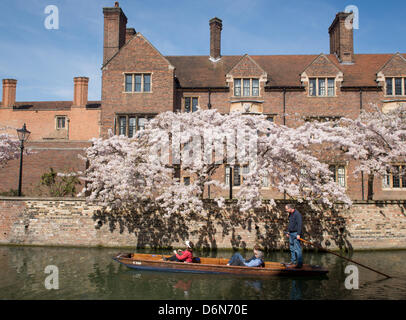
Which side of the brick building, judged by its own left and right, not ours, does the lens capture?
front

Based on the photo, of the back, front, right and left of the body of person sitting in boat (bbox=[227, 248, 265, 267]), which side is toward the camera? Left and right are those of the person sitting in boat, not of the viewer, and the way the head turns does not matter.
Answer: left

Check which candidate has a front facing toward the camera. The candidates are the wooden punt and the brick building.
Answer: the brick building

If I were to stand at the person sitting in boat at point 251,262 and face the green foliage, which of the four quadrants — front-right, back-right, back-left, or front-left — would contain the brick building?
front-right

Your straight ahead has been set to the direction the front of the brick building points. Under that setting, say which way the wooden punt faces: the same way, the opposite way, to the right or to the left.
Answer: to the right

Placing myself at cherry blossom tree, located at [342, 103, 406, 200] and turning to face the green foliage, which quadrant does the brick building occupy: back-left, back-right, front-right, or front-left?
front-right

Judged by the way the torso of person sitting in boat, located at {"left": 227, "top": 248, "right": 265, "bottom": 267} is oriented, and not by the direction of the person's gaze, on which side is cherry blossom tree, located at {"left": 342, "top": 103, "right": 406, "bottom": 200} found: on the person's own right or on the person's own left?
on the person's own right

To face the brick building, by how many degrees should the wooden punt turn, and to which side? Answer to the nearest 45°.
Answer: approximately 90° to its right

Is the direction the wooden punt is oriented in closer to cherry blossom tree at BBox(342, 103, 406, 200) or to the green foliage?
the green foliage

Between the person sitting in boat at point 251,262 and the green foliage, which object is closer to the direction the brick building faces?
the person sitting in boat

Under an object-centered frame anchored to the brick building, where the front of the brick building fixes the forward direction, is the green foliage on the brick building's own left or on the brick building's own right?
on the brick building's own right

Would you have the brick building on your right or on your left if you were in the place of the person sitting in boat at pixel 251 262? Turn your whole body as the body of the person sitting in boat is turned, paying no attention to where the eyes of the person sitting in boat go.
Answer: on your right

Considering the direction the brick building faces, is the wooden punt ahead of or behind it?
ahead

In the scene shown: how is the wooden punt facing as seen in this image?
to the viewer's left

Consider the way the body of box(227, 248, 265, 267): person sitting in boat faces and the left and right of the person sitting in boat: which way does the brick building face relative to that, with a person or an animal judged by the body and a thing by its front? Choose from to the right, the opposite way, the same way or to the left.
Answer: to the left
